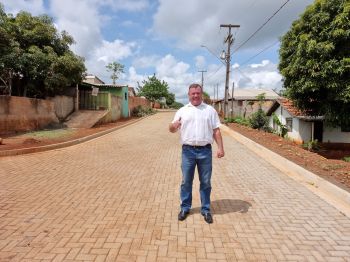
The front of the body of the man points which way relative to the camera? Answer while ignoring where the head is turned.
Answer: toward the camera

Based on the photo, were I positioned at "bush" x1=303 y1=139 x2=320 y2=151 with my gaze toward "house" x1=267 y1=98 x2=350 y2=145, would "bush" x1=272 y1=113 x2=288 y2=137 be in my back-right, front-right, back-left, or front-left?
front-left

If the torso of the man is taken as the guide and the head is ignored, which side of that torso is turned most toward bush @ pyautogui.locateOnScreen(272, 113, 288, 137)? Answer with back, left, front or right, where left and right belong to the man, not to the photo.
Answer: back

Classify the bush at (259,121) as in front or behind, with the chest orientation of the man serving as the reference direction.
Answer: behind

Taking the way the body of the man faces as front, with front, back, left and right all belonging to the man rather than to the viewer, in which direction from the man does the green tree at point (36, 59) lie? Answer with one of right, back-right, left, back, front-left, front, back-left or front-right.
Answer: back-right

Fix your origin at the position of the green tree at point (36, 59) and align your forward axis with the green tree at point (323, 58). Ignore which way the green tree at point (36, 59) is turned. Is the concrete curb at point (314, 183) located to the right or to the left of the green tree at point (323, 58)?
right

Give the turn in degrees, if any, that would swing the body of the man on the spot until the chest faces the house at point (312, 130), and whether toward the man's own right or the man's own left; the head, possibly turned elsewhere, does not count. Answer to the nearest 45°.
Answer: approximately 135° to the man's own left

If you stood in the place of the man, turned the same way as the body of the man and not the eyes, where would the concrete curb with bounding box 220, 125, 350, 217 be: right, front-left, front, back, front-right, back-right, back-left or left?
back-left
